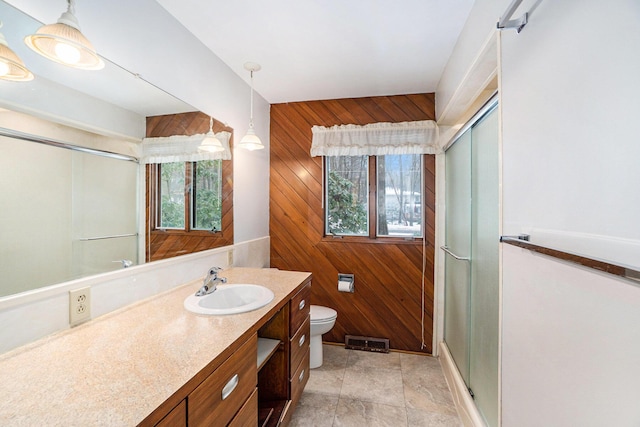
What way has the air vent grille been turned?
toward the camera

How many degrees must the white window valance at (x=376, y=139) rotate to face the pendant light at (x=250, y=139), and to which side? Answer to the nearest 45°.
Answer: approximately 45° to its right

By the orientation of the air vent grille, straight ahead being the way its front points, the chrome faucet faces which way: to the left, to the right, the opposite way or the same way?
to the left

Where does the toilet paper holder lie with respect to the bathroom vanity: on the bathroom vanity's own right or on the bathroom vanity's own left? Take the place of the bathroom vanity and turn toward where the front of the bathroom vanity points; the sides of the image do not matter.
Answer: on the bathroom vanity's own left

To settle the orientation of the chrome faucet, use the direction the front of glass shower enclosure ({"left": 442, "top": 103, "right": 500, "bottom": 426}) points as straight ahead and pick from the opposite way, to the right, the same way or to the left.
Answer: the opposite way

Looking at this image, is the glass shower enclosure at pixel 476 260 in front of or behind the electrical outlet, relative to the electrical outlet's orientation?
in front

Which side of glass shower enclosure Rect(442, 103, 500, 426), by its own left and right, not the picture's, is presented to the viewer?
left

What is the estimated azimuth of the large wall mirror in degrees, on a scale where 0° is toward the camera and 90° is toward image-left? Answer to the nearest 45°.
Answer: approximately 315°

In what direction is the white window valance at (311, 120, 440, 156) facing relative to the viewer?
toward the camera

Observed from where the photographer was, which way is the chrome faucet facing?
facing the viewer and to the right of the viewer

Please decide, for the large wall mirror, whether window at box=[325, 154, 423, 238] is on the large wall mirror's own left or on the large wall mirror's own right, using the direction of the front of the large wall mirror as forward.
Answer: on the large wall mirror's own left
